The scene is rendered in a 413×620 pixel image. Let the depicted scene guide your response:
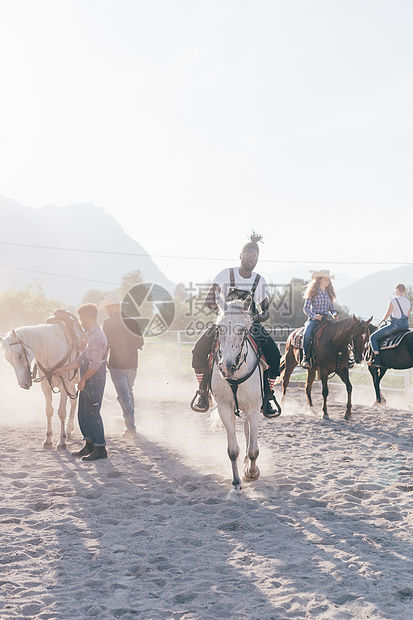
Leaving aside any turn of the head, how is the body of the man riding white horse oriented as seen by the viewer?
toward the camera

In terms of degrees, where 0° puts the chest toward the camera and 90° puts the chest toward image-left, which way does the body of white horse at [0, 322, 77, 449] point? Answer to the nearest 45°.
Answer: approximately 45°

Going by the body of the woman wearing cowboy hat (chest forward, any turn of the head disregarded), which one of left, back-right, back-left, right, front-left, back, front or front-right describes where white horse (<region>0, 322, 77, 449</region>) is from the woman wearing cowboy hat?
right

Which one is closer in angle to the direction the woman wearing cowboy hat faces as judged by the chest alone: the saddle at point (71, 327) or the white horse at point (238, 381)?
the white horse

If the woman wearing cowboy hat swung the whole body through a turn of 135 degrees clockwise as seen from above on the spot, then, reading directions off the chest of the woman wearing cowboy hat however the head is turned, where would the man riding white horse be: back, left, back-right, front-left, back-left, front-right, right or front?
left

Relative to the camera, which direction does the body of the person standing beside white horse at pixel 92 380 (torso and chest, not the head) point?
to the viewer's left

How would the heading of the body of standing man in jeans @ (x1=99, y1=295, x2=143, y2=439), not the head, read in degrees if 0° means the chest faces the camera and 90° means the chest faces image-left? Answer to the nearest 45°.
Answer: approximately 135°

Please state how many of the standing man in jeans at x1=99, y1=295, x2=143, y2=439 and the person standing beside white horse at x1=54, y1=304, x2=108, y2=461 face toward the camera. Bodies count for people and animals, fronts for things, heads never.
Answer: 0

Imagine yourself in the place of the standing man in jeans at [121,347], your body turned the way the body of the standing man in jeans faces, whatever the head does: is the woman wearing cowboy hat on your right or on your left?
on your right

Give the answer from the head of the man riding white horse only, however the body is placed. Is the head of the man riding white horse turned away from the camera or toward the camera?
toward the camera

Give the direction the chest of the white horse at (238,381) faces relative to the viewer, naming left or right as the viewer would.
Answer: facing the viewer

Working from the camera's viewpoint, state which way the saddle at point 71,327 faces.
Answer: facing the viewer and to the left of the viewer
